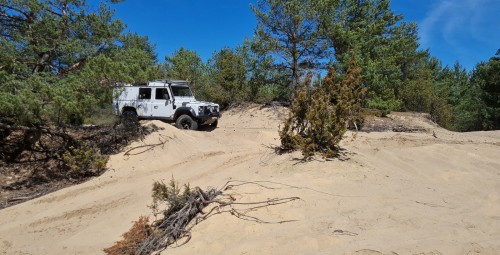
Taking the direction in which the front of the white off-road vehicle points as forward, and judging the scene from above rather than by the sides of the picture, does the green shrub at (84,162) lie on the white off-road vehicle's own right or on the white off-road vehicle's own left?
on the white off-road vehicle's own right

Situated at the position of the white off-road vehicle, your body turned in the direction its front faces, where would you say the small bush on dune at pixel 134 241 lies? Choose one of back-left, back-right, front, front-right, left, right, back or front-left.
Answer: front-right

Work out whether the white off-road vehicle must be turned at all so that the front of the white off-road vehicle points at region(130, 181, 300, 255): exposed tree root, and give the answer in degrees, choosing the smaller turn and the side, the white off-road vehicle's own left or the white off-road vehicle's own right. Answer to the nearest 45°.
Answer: approximately 45° to the white off-road vehicle's own right

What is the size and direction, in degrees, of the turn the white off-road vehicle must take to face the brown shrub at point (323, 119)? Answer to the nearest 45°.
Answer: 0° — it already faces it

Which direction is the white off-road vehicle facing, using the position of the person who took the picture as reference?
facing the viewer and to the right of the viewer

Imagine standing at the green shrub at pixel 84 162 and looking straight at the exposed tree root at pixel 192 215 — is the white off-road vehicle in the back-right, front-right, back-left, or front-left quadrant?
back-left
